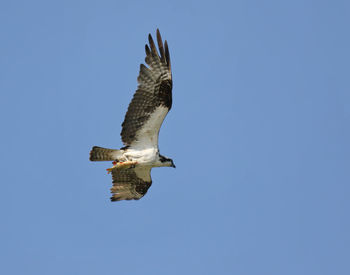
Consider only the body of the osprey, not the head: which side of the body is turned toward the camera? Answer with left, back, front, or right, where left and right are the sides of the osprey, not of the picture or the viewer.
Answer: right
